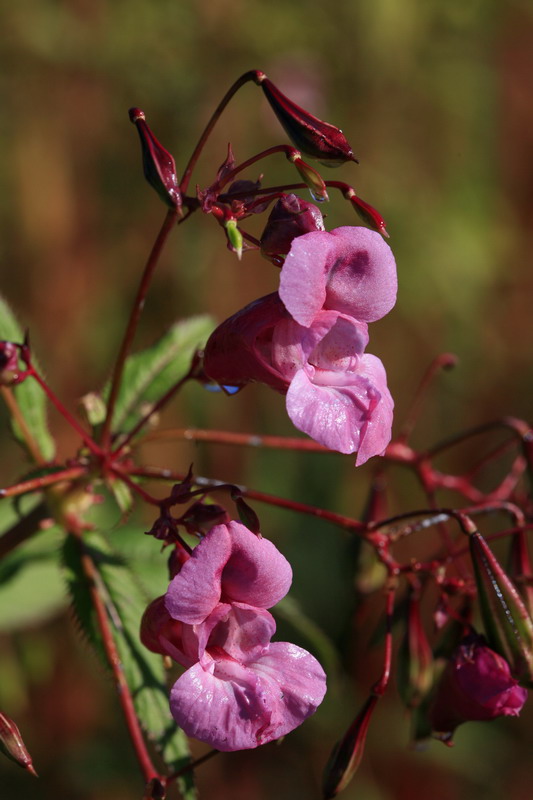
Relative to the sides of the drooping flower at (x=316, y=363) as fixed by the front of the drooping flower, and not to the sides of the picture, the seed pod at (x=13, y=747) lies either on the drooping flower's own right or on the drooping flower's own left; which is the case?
on the drooping flower's own right

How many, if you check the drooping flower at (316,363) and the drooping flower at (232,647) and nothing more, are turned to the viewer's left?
0

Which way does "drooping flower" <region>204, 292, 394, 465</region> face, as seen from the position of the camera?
facing the viewer and to the right of the viewer

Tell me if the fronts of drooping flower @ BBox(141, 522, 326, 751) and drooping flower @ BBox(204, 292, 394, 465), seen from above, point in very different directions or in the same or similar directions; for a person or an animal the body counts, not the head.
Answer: same or similar directions
